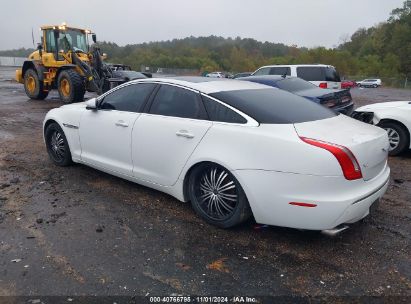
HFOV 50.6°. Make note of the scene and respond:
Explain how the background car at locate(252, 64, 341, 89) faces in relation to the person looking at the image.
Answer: facing away from the viewer and to the left of the viewer

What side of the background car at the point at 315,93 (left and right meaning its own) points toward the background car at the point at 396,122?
back

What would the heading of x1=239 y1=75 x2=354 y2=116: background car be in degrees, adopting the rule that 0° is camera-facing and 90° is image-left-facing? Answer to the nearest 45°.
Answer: approximately 135°

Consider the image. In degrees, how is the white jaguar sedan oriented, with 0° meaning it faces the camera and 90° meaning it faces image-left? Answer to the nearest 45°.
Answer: approximately 135°

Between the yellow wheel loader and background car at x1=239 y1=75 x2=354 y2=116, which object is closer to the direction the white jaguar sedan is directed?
the yellow wheel loader

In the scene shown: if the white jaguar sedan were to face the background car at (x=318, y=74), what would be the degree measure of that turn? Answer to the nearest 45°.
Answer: approximately 45° to its right

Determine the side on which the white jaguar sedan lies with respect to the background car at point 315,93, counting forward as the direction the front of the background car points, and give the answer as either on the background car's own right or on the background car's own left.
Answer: on the background car's own left

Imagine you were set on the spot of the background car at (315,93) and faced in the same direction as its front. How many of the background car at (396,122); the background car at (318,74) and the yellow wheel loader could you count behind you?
1

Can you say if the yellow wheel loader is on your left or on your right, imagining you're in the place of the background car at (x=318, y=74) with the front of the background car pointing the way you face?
on your left

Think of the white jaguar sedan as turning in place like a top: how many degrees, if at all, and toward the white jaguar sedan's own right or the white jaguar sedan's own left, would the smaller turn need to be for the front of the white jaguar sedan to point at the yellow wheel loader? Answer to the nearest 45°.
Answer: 0° — it already faces it

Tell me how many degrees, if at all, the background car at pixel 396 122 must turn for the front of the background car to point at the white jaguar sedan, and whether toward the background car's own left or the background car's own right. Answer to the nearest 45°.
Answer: approximately 45° to the background car's own left

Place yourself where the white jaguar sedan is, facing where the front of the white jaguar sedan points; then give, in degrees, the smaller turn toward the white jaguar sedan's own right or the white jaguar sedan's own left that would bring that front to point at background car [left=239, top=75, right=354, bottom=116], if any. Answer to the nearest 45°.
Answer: approximately 45° to the white jaguar sedan's own right

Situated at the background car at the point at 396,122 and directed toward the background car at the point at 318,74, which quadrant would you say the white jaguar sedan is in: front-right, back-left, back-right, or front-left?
back-left
